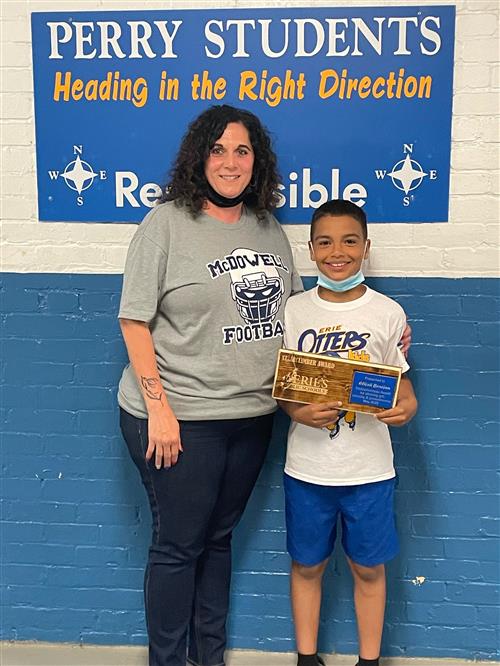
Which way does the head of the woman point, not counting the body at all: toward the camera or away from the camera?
toward the camera

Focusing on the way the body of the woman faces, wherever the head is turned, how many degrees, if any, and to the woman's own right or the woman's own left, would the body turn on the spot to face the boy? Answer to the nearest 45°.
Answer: approximately 45° to the woman's own left

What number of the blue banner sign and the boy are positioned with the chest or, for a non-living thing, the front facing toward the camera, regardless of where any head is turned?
2

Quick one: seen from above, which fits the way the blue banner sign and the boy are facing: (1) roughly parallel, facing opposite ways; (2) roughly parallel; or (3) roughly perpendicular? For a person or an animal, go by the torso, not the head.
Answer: roughly parallel

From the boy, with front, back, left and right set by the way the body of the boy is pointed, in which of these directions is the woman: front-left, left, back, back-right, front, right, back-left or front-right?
right

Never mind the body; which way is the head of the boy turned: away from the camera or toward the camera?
toward the camera

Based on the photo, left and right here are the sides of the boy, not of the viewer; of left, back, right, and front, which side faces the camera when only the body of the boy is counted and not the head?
front

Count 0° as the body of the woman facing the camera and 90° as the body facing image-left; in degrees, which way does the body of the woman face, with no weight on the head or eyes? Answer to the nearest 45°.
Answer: approximately 315°
